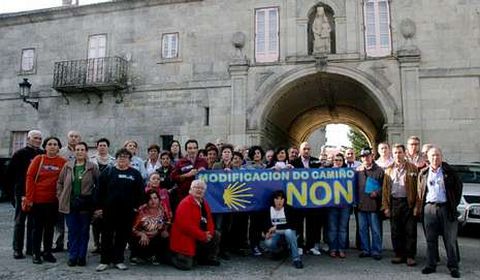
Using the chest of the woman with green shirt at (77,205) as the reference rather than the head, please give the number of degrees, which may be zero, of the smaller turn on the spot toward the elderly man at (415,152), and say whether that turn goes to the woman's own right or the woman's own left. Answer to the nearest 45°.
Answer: approximately 90° to the woman's own left

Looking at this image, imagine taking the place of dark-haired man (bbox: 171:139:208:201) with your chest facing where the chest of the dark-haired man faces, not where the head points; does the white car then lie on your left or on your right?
on your left

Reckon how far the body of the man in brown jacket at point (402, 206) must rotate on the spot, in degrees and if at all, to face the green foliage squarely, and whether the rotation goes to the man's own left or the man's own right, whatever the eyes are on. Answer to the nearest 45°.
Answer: approximately 180°

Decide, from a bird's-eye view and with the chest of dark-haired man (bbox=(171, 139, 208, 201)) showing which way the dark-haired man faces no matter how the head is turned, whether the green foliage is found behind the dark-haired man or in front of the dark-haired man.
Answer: behind

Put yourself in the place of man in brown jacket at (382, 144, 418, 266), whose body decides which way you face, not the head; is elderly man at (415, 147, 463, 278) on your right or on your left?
on your left

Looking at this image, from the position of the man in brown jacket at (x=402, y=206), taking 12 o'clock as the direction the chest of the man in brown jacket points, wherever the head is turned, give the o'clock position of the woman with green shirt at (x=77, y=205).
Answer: The woman with green shirt is roughly at 2 o'clock from the man in brown jacket.

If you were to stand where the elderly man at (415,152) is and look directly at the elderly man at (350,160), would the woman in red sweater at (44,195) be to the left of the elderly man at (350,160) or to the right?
left

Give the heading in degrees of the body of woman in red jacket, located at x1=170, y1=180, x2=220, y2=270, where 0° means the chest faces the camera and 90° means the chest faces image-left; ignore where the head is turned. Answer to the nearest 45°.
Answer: approximately 315°

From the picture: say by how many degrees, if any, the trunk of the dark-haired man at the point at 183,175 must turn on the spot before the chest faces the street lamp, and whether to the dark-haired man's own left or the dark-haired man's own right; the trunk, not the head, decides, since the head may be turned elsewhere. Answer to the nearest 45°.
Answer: approximately 135° to the dark-haired man's own right

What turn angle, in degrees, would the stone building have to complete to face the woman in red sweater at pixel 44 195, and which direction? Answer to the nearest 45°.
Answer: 0° — it already faces them

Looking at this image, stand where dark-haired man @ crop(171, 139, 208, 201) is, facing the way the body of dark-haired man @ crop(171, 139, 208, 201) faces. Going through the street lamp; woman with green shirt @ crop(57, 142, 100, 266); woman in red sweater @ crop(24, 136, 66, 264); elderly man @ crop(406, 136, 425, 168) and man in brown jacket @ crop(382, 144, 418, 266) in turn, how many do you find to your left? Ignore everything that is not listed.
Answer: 2
